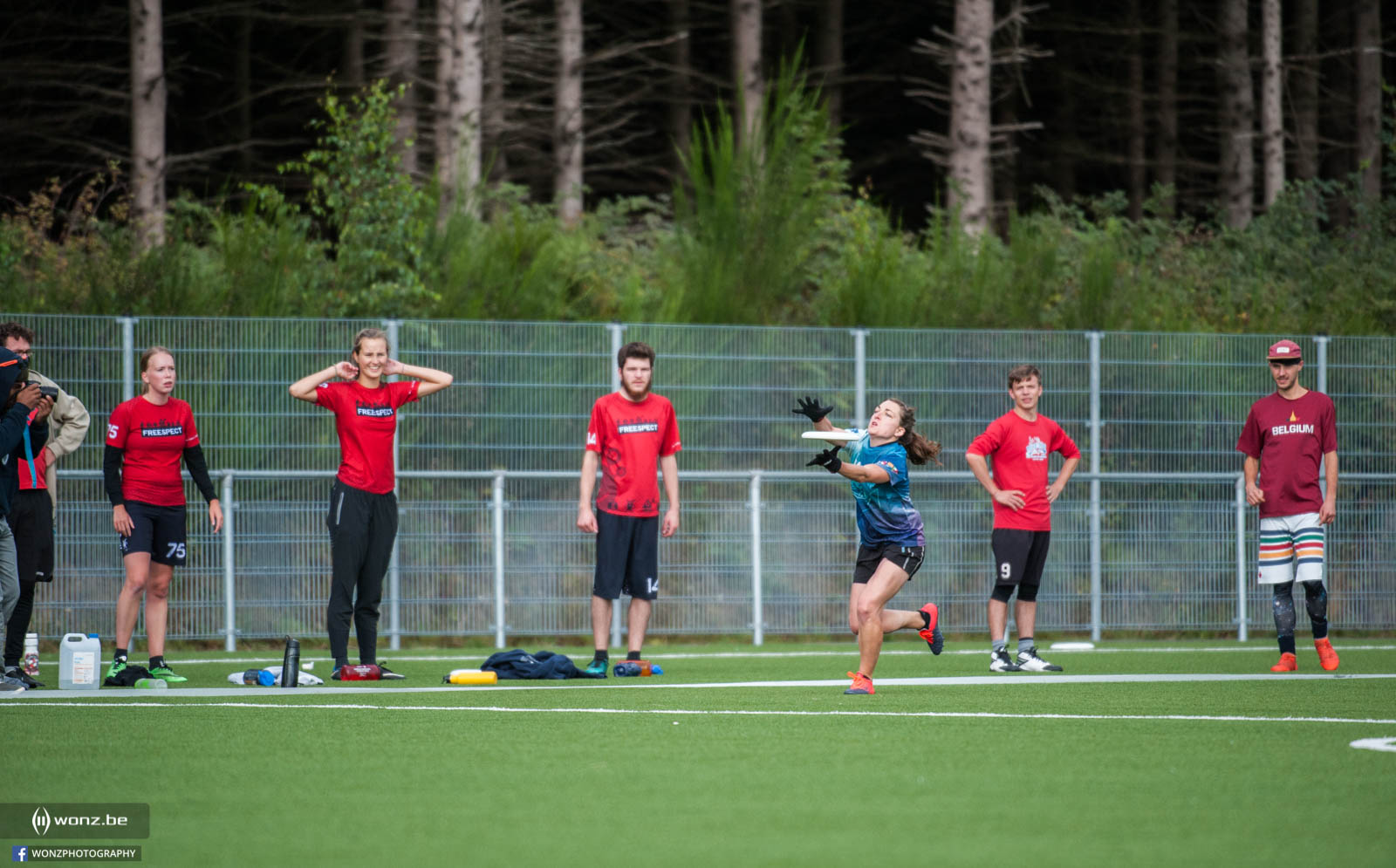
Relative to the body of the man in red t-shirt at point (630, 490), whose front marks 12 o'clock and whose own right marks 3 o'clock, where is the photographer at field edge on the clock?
The photographer at field edge is roughly at 2 o'clock from the man in red t-shirt.

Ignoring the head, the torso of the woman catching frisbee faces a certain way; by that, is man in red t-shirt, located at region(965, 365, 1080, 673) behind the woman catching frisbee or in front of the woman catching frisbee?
behind

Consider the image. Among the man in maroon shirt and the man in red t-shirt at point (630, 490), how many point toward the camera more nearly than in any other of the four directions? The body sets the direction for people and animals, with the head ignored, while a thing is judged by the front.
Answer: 2

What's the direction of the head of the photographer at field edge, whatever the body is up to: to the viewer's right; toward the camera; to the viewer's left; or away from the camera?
to the viewer's right

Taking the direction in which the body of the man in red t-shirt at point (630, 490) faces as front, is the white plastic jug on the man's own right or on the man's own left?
on the man's own right

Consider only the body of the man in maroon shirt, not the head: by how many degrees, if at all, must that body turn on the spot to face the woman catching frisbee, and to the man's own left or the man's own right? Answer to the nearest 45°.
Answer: approximately 45° to the man's own right

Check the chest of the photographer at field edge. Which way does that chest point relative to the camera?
to the viewer's right

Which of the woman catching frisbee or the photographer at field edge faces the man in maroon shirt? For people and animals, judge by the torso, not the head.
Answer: the photographer at field edge

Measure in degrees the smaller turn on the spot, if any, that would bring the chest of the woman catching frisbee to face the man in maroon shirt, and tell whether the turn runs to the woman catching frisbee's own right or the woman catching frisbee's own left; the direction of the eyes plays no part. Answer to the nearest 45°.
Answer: approximately 180°

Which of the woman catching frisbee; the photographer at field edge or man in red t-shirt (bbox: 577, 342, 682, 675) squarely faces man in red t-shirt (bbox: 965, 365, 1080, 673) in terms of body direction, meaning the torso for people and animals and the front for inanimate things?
the photographer at field edge

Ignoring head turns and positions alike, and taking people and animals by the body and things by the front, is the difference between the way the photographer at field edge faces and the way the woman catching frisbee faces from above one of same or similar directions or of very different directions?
very different directions

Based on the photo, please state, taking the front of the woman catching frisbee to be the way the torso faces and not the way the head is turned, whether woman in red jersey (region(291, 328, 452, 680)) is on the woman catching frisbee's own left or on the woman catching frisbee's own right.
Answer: on the woman catching frisbee's own right

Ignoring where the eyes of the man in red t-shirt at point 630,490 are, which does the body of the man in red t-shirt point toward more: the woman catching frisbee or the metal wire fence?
the woman catching frisbee

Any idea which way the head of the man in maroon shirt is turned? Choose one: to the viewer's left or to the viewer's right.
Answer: to the viewer's left
